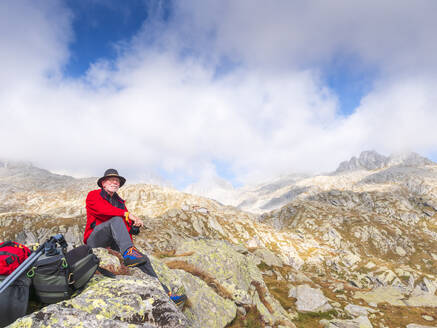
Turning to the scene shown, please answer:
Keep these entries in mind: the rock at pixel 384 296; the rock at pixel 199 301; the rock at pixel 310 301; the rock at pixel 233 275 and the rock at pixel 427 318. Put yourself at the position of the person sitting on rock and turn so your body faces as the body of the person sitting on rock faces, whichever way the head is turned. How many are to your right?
0

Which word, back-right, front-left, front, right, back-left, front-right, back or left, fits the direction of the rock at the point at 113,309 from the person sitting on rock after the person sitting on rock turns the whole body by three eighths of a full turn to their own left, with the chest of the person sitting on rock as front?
back

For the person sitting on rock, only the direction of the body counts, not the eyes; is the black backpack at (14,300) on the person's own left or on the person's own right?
on the person's own right

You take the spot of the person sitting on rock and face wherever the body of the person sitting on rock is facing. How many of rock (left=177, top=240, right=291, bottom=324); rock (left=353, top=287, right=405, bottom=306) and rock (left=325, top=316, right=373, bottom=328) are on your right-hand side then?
0

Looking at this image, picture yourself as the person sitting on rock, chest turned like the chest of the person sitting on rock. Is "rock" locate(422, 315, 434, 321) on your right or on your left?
on your left

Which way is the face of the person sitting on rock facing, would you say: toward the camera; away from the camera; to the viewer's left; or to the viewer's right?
toward the camera

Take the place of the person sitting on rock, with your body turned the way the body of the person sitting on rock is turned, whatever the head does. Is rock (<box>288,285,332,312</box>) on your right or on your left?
on your left

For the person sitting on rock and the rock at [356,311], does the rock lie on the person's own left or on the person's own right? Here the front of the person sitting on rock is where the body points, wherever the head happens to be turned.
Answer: on the person's own left

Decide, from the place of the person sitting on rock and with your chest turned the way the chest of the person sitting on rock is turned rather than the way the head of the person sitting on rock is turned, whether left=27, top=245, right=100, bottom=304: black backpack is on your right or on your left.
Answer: on your right

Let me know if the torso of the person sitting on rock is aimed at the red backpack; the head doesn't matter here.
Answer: no

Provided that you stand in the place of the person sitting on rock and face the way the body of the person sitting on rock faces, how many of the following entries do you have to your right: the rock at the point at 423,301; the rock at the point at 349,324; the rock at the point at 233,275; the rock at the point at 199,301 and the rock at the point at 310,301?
0

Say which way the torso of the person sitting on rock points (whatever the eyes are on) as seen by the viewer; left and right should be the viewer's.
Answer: facing the viewer and to the right of the viewer
